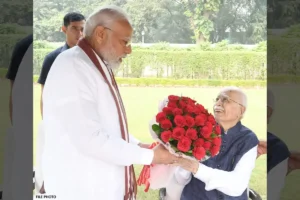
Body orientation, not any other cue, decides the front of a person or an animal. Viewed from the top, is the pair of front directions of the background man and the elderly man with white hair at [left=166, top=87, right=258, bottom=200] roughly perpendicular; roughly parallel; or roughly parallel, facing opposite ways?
roughly perpendicular

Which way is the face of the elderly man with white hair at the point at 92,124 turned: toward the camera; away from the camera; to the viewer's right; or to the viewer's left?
to the viewer's right

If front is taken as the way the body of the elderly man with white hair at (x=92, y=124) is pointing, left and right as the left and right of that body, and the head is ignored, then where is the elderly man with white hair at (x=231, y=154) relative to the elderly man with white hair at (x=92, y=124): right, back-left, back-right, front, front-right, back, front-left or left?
front

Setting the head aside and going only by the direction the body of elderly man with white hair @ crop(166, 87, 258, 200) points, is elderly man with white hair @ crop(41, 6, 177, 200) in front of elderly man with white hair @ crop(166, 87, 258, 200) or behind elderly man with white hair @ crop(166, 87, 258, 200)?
in front

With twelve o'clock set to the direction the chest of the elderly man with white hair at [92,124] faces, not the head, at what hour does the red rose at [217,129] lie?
The red rose is roughly at 12 o'clock from the elderly man with white hair.

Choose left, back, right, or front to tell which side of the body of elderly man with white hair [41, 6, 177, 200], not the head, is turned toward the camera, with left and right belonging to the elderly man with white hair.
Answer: right

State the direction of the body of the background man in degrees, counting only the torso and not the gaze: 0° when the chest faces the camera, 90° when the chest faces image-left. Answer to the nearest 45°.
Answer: approximately 315°

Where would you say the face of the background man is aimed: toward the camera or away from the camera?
toward the camera

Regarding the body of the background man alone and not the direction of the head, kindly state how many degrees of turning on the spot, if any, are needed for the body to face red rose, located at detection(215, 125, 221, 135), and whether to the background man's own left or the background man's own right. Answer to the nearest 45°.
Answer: approximately 45° to the background man's own left

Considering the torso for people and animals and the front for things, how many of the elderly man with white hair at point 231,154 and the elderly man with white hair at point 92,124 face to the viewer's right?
1

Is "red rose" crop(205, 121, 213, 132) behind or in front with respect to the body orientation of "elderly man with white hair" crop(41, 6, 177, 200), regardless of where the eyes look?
in front

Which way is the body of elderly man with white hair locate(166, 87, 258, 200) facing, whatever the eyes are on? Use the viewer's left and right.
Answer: facing the viewer and to the left of the viewer
